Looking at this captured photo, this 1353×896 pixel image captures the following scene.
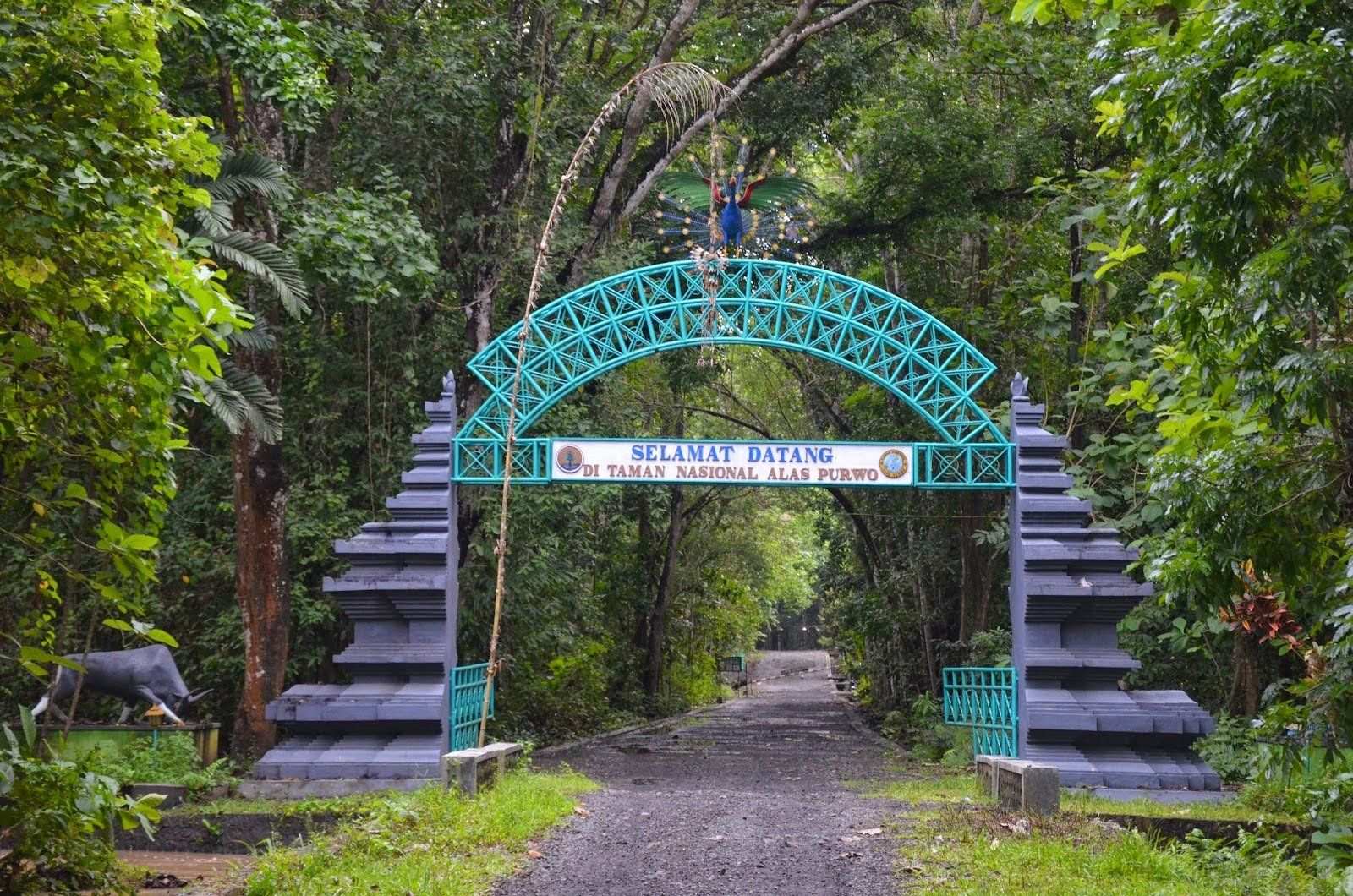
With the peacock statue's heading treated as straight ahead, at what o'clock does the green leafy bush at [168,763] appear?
The green leafy bush is roughly at 2 o'clock from the peacock statue.

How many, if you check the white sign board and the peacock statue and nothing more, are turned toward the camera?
2

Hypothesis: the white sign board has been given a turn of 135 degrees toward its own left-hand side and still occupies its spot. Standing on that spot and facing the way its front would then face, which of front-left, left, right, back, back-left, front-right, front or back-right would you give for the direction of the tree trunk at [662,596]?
front-left

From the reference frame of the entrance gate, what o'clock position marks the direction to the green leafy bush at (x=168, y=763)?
The green leafy bush is roughly at 3 o'clock from the entrance gate.

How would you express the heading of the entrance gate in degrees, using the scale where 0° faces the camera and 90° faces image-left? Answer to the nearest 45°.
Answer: approximately 0°

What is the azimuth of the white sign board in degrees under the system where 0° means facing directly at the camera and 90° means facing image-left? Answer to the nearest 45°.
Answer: approximately 0°

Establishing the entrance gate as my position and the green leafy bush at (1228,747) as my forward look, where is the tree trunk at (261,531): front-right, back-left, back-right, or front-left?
back-left

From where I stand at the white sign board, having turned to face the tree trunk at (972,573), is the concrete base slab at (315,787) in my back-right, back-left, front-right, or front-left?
back-left

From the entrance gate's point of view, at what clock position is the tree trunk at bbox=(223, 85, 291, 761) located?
The tree trunk is roughly at 3 o'clock from the entrance gate.

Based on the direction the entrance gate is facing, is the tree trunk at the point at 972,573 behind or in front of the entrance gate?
behind

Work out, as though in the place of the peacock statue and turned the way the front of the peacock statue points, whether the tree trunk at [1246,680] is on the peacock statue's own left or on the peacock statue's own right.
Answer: on the peacock statue's own left
